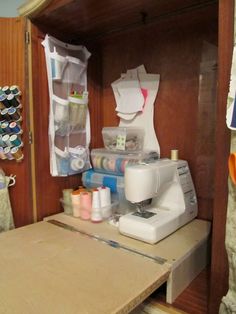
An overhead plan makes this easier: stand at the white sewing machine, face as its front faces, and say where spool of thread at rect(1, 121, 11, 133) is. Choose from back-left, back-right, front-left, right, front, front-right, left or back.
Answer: back-right

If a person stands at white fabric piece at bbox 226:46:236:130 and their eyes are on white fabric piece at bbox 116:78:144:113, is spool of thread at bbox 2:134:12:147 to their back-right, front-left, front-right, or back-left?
front-left

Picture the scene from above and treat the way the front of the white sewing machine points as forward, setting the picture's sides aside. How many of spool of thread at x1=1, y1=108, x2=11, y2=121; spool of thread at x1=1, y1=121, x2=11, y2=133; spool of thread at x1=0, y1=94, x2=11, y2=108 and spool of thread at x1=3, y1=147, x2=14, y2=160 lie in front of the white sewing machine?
0

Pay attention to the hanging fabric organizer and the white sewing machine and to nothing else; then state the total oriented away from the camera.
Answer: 0

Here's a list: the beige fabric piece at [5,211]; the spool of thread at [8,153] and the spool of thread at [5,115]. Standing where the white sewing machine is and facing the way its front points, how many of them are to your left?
0

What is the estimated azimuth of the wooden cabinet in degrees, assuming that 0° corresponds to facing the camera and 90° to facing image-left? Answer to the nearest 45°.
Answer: approximately 45°

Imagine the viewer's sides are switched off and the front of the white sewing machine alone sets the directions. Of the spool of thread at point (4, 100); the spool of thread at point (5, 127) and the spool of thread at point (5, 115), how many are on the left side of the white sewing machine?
0

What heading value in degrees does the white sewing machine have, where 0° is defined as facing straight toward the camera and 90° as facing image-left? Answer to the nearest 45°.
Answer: approximately 315°
